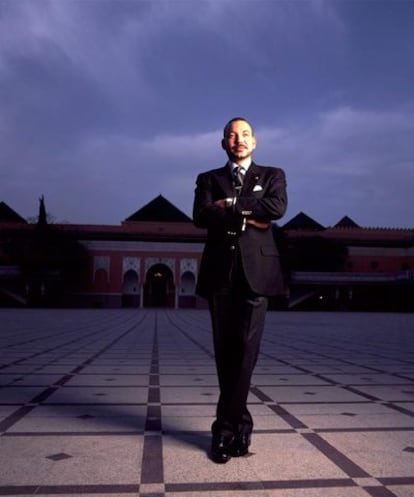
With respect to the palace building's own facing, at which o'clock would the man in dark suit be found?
The man in dark suit is roughly at 12 o'clock from the palace building.

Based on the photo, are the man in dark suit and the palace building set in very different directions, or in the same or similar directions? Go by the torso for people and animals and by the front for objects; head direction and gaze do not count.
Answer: same or similar directions

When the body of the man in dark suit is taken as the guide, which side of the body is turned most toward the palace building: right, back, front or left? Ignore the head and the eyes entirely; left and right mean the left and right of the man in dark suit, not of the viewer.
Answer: back

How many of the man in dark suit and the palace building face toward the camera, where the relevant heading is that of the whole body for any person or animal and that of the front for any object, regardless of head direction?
2

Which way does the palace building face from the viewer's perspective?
toward the camera
